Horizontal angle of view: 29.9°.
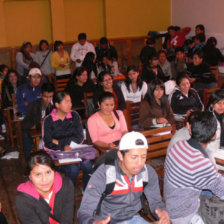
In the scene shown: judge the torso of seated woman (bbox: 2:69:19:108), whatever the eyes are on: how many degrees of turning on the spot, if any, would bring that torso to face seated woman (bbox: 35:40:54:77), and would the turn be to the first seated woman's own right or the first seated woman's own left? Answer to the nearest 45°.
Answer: approximately 135° to the first seated woman's own left

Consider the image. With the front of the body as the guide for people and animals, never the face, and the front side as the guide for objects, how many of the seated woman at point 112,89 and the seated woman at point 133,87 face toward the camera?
2

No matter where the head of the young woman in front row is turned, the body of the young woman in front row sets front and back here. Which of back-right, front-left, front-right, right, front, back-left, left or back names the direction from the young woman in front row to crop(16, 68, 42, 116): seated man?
back

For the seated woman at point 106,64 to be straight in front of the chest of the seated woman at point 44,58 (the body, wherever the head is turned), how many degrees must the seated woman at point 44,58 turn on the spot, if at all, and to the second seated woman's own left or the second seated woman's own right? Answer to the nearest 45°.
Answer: approximately 45° to the second seated woman's own left

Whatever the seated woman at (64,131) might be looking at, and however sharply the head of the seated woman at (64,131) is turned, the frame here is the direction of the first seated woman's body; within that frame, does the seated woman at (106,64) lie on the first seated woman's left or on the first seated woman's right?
on the first seated woman's left

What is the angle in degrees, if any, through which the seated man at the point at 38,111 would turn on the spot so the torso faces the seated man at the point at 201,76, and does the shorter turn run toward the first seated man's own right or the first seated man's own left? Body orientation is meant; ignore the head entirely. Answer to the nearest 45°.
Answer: approximately 90° to the first seated man's own left
